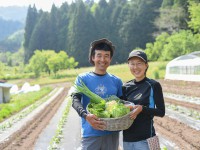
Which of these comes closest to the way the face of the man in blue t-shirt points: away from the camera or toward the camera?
toward the camera

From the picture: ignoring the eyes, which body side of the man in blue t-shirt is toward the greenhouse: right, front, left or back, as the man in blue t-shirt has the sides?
back

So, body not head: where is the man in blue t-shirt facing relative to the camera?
toward the camera
